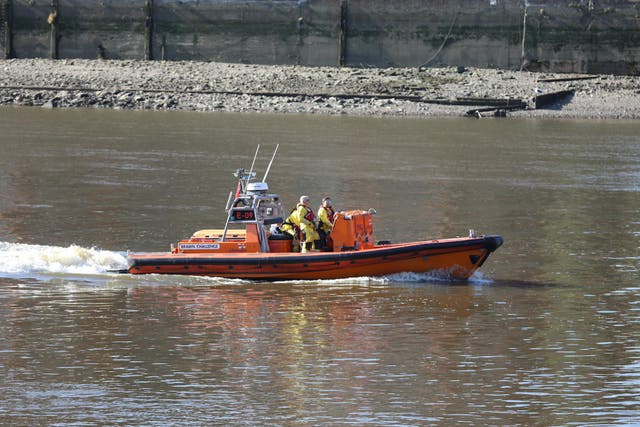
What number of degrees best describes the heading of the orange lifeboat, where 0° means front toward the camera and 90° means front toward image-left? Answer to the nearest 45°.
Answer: approximately 270°
